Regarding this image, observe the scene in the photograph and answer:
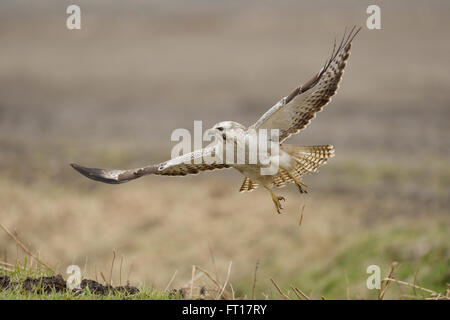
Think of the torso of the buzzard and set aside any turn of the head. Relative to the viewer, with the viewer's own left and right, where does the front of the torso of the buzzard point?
facing the viewer and to the left of the viewer
